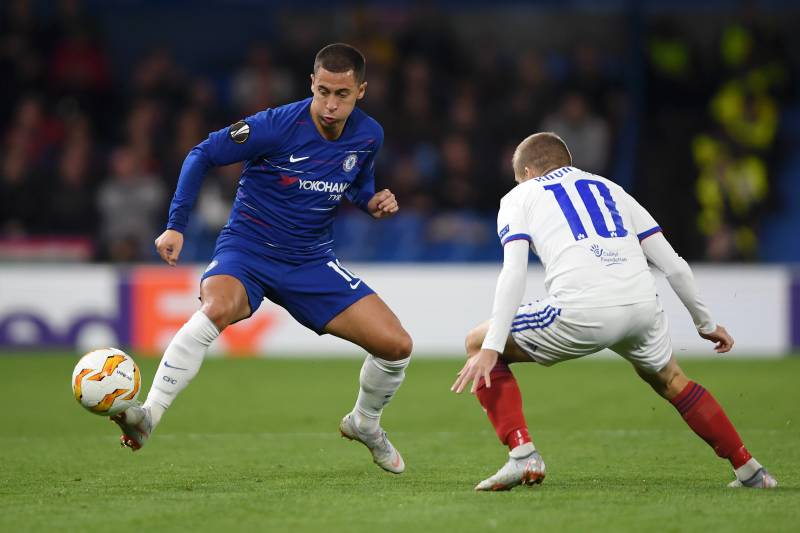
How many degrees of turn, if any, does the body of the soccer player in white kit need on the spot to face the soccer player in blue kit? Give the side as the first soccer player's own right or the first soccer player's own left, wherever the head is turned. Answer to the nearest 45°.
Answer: approximately 45° to the first soccer player's own left

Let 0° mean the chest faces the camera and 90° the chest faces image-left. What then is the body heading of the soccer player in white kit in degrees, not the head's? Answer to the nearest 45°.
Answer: approximately 135°

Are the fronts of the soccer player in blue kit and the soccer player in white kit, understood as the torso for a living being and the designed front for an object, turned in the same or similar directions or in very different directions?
very different directions

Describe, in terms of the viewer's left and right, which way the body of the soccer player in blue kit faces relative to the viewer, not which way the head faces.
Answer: facing the viewer and to the right of the viewer

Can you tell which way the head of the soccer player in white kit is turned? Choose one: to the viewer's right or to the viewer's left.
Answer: to the viewer's left

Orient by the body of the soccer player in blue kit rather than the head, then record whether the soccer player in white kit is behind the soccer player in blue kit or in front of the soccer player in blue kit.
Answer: in front
